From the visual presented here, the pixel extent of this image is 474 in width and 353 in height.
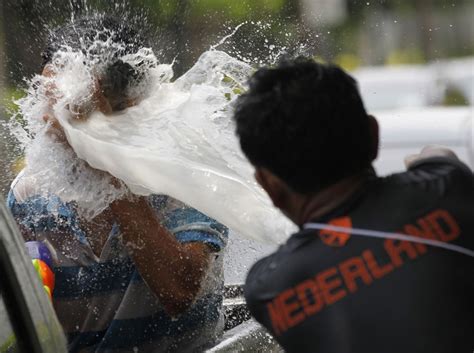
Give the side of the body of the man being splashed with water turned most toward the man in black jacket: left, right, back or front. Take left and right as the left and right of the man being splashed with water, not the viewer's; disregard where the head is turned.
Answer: front

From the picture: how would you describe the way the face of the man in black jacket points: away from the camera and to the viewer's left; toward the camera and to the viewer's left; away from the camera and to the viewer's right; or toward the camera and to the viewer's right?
away from the camera and to the viewer's left

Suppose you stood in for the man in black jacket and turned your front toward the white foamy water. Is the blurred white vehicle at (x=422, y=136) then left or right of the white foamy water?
right

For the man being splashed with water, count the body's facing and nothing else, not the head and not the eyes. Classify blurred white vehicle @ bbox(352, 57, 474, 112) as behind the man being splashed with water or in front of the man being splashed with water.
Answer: behind

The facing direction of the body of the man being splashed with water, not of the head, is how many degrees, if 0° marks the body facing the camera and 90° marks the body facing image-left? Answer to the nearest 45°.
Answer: approximately 45°
